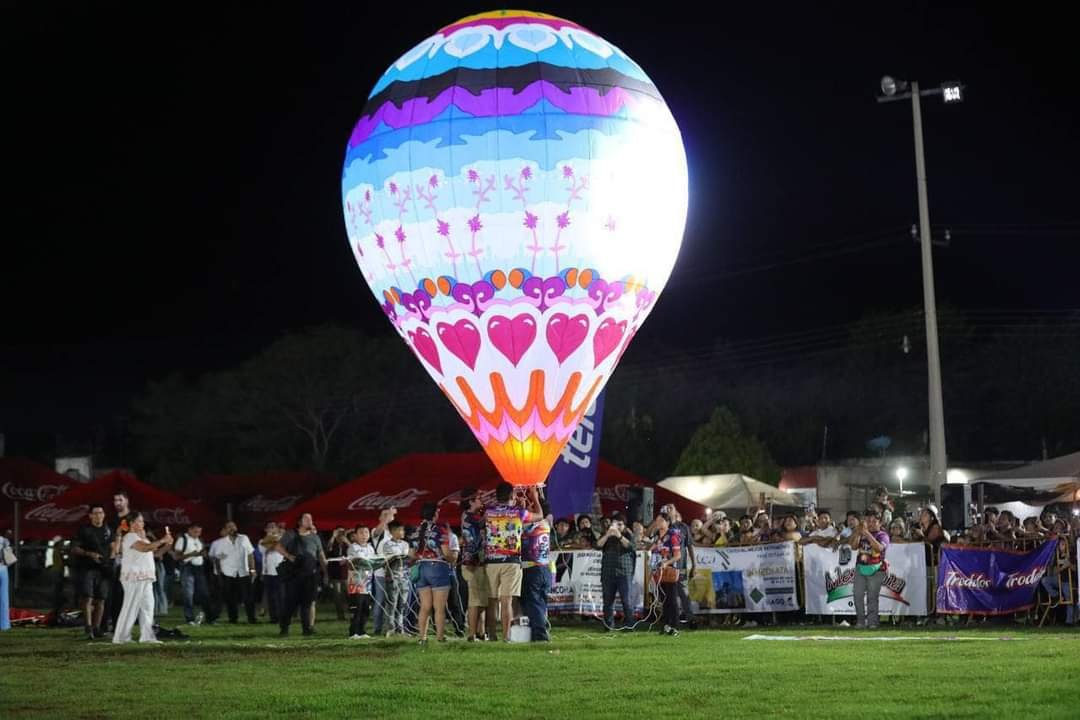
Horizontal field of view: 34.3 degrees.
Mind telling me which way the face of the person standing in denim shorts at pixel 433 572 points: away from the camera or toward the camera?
away from the camera

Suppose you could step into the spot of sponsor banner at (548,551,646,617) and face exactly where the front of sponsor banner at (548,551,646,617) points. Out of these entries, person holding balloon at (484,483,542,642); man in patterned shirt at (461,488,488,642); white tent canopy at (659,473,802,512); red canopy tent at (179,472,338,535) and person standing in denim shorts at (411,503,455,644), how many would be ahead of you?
3

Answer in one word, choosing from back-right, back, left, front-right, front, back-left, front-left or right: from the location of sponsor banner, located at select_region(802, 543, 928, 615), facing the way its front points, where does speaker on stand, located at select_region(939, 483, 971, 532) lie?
back-left

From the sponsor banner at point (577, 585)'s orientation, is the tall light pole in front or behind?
behind

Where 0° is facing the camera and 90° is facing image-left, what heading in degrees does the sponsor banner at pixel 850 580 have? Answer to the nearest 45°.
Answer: approximately 0°

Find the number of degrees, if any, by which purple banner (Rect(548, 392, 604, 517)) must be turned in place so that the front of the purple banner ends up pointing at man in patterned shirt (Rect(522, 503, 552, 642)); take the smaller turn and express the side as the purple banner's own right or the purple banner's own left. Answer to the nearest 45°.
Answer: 0° — it already faces them

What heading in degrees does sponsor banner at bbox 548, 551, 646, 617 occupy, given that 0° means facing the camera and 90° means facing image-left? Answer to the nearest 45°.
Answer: approximately 0°

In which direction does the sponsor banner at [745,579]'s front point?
toward the camera

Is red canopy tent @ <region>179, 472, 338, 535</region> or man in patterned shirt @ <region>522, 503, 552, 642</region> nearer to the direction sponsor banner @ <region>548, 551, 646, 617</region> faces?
the man in patterned shirt

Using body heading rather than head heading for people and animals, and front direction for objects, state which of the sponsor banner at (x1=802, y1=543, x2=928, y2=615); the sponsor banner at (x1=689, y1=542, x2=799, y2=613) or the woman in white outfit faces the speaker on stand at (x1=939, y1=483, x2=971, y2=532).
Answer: the woman in white outfit

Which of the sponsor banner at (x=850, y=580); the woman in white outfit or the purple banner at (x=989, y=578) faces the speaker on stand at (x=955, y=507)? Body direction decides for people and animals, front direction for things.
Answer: the woman in white outfit

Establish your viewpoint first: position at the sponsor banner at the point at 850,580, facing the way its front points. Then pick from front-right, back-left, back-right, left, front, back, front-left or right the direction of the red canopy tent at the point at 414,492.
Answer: back-right

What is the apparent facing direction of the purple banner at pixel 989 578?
toward the camera

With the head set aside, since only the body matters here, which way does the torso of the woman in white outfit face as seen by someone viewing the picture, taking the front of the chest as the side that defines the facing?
to the viewer's right
